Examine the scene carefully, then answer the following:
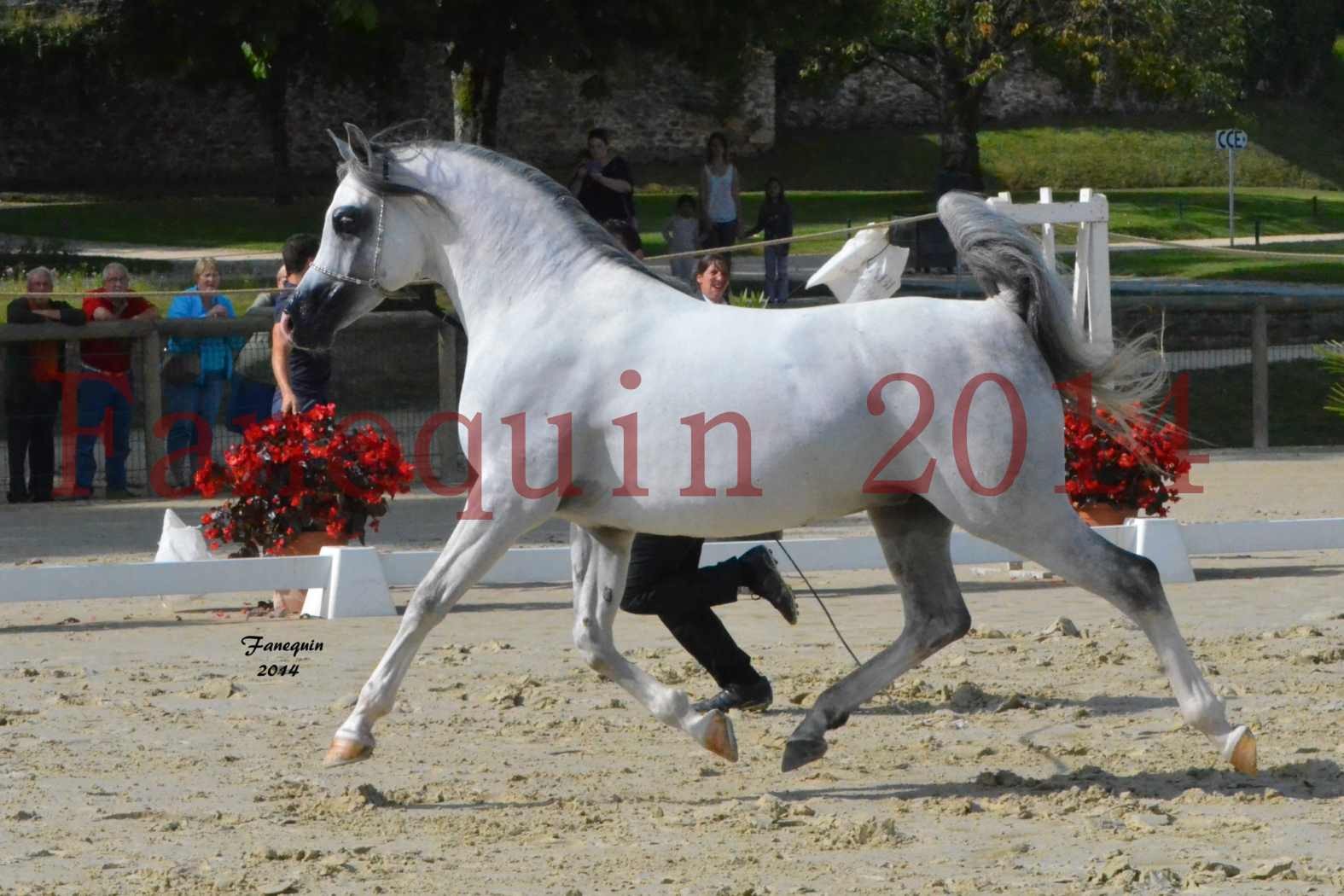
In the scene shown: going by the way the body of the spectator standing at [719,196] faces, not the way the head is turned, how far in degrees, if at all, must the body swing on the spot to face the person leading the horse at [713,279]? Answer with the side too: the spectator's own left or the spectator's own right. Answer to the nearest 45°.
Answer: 0° — they already face them

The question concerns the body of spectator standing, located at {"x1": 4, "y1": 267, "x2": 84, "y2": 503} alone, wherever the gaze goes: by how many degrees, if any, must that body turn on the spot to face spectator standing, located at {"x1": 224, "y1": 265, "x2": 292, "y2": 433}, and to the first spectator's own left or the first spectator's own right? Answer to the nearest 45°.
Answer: approximately 45° to the first spectator's own left

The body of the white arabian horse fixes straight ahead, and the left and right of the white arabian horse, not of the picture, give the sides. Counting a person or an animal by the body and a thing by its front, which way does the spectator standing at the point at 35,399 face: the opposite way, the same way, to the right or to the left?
to the left

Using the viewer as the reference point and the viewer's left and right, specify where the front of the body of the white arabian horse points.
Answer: facing to the left of the viewer

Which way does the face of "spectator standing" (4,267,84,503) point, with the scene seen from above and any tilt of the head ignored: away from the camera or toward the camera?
toward the camera

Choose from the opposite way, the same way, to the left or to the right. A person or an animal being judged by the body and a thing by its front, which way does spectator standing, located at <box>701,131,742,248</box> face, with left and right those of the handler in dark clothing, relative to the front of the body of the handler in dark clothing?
to the left

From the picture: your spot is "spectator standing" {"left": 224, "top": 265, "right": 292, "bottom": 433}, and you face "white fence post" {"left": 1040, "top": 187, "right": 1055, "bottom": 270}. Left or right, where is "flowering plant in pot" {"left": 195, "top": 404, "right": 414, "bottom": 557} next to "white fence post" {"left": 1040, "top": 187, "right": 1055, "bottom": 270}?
right

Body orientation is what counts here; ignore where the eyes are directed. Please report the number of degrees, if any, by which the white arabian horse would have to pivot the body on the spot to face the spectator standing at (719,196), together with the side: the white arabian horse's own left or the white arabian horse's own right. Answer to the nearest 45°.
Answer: approximately 90° to the white arabian horse's own right

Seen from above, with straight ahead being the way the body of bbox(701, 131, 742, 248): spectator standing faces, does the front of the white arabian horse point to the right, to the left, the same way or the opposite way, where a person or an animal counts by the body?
to the right

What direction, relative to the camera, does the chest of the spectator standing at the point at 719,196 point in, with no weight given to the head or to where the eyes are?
toward the camera

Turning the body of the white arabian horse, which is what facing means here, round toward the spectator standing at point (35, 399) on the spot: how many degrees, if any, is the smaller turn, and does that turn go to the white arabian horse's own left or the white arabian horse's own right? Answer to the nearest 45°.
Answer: approximately 45° to the white arabian horse's own right

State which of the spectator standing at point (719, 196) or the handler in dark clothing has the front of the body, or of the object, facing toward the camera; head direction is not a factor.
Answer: the spectator standing

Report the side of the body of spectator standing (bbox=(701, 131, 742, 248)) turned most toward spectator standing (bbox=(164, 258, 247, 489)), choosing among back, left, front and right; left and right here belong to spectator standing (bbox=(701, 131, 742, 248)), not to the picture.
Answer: front

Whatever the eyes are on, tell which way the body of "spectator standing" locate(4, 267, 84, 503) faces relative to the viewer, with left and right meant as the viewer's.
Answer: facing the viewer

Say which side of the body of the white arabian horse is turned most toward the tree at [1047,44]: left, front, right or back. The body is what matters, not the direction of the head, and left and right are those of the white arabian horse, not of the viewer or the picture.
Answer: right

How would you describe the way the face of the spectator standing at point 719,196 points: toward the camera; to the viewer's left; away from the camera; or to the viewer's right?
toward the camera

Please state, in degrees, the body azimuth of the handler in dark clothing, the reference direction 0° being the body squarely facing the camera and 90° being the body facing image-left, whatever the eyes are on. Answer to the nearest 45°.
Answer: approximately 90°
